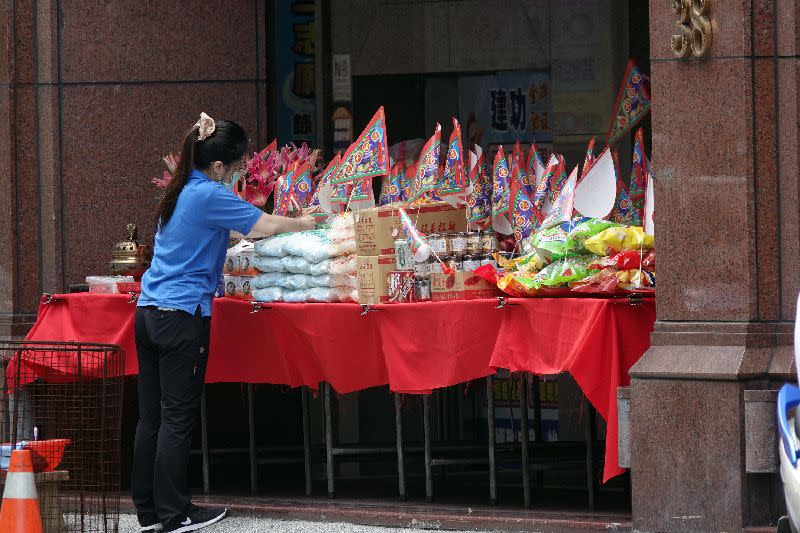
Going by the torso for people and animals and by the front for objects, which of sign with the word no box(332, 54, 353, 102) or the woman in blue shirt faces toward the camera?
the sign with the word no

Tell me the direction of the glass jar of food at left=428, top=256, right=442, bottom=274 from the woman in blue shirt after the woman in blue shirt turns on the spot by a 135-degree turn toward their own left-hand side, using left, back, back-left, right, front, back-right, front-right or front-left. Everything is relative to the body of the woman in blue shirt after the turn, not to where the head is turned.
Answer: back

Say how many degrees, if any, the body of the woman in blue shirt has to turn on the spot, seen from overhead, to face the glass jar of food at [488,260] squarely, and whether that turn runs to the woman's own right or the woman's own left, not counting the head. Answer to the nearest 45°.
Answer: approximately 45° to the woman's own right

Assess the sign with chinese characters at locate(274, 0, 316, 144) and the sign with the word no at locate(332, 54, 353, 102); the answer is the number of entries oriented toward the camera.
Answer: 2

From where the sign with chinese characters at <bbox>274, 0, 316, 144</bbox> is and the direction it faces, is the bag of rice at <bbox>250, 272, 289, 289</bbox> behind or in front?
in front

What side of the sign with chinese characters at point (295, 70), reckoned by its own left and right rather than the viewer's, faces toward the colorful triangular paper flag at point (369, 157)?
front

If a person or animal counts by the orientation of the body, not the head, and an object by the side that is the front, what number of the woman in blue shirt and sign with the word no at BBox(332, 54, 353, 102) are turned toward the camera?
1

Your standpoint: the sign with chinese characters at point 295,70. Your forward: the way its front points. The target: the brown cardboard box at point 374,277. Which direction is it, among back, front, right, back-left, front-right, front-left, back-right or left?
front

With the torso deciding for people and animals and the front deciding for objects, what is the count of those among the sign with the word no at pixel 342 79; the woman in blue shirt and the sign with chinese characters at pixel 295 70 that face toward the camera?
2

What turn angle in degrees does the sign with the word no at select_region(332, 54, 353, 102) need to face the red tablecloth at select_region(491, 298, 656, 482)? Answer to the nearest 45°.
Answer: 0° — it already faces it

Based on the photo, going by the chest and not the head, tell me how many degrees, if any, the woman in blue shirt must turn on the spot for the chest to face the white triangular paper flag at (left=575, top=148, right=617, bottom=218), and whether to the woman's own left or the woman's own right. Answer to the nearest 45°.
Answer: approximately 45° to the woman's own right

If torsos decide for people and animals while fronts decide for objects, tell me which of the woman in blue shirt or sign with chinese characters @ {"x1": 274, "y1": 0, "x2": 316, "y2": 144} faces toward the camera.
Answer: the sign with chinese characters

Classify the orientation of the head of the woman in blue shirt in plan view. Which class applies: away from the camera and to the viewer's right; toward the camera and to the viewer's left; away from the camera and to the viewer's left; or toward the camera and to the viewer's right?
away from the camera and to the viewer's right

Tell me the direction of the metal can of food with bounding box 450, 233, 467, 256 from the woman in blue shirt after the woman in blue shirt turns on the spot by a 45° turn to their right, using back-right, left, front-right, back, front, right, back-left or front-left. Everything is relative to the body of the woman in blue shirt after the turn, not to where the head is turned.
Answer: front

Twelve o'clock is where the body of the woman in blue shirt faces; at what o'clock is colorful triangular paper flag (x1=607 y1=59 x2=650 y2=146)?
The colorful triangular paper flag is roughly at 1 o'clock from the woman in blue shirt.

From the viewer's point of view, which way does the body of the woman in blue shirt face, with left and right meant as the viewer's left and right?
facing away from the viewer and to the right of the viewer

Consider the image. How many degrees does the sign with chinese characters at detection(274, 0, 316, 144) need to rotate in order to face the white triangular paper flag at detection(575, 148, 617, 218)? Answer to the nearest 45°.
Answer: approximately 45° to its left

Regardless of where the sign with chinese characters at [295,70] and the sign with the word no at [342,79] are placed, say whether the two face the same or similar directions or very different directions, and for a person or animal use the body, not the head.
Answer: same or similar directions

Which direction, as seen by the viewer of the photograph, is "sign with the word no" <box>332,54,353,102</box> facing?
facing the viewer

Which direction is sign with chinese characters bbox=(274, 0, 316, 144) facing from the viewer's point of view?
toward the camera
